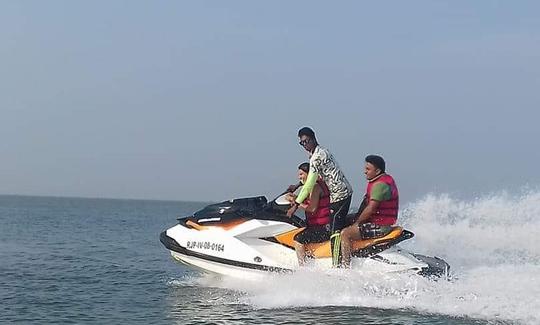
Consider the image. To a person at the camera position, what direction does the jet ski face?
facing to the left of the viewer

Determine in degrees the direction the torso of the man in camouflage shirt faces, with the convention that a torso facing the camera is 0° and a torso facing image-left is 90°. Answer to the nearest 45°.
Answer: approximately 90°

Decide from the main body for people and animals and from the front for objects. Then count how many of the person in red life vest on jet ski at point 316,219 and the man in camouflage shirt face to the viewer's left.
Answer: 2

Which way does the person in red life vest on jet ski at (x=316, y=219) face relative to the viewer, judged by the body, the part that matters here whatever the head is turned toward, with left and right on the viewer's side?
facing to the left of the viewer
